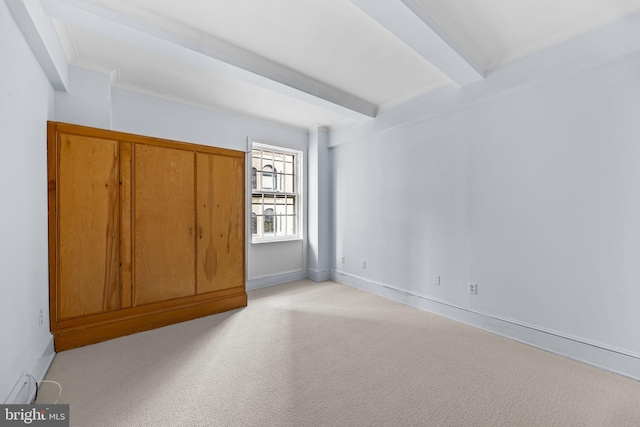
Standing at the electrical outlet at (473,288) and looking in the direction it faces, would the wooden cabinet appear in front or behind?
in front

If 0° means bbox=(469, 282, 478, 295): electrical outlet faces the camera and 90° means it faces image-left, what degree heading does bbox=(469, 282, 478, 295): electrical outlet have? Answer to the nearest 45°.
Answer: approximately 45°

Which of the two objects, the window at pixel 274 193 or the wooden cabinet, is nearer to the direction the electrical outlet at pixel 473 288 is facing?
the wooden cabinet
